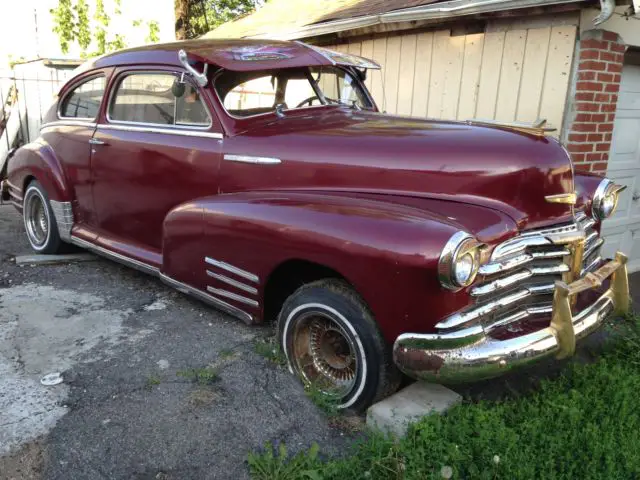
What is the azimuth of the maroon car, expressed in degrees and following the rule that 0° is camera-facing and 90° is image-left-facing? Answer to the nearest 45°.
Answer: approximately 315°

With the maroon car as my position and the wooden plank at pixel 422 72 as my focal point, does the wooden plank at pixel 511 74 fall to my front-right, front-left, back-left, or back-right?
front-right

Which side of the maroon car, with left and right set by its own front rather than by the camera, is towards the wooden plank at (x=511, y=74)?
left

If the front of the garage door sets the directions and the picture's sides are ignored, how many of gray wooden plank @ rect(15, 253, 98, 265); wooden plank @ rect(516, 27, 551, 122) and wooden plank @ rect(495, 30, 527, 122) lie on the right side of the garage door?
3

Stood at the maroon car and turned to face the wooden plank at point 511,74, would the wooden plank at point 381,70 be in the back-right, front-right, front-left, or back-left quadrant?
front-left

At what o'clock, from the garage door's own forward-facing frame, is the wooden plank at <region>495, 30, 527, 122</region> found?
The wooden plank is roughly at 3 o'clock from the garage door.

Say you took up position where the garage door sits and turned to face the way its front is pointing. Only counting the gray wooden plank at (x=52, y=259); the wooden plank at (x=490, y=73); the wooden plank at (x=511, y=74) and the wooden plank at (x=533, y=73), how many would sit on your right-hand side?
4

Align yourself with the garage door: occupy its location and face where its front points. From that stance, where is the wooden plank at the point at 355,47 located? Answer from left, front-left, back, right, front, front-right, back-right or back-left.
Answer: back-right

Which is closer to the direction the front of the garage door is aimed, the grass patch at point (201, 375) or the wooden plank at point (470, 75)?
the grass patch

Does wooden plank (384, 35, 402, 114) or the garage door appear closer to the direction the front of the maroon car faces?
the garage door

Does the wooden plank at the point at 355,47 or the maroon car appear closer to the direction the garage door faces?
the maroon car

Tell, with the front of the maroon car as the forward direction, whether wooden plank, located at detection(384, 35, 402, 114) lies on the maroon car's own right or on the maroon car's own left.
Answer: on the maroon car's own left

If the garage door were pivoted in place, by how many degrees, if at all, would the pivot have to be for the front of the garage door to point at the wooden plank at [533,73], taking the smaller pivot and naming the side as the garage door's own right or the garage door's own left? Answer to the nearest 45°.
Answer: approximately 90° to the garage door's own right

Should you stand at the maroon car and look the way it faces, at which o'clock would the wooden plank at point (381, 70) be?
The wooden plank is roughly at 8 o'clock from the maroon car.
